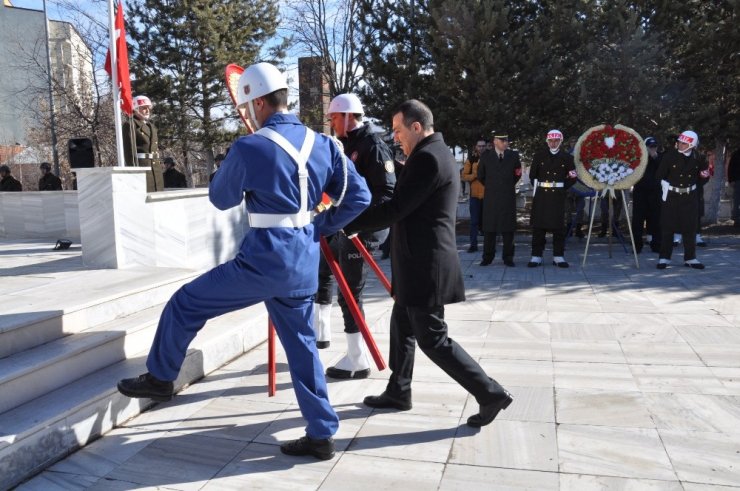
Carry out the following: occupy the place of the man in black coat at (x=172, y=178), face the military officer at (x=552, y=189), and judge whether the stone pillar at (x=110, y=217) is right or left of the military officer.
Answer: right

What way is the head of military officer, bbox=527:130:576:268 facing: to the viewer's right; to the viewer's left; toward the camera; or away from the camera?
toward the camera

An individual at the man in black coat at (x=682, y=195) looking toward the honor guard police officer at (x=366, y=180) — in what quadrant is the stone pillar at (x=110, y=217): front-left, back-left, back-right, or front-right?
front-right

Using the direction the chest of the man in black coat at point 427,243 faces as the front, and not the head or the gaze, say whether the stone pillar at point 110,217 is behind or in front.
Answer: in front

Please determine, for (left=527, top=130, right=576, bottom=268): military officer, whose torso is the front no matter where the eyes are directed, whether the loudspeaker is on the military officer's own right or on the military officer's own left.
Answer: on the military officer's own right

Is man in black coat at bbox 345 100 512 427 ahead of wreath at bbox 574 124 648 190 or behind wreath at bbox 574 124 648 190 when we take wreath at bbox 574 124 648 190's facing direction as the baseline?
ahead

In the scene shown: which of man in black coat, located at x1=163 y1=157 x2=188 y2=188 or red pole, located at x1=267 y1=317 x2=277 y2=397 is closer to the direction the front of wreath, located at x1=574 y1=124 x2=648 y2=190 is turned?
the red pole

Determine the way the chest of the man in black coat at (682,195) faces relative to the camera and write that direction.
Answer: toward the camera

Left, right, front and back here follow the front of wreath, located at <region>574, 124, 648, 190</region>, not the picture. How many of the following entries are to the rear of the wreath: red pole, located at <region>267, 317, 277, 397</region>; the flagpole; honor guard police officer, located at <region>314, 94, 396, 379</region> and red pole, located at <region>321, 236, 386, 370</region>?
0

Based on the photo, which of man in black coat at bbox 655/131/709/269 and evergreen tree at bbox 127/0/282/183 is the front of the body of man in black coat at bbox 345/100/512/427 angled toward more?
the evergreen tree

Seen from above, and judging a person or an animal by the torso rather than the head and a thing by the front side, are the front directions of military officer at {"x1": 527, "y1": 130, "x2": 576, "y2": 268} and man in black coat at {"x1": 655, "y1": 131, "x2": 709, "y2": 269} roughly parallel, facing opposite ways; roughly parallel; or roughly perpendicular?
roughly parallel

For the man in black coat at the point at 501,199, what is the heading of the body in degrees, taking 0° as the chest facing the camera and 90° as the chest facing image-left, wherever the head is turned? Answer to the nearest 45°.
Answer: approximately 0°

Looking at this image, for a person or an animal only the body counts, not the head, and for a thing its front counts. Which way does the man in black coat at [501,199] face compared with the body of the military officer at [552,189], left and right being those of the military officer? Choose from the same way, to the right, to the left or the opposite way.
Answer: the same way

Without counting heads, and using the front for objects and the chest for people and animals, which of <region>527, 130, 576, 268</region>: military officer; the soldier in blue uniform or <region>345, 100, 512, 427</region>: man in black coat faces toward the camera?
the military officer

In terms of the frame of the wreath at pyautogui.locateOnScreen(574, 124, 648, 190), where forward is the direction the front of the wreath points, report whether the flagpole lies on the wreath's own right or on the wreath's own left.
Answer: on the wreath's own right

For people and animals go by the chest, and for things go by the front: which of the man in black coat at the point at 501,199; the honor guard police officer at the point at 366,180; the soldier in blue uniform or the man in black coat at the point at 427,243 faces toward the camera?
the man in black coat at the point at 501,199

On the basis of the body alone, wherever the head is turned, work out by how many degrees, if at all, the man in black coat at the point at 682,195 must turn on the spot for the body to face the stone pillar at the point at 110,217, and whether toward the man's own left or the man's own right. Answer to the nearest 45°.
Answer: approximately 45° to the man's own right

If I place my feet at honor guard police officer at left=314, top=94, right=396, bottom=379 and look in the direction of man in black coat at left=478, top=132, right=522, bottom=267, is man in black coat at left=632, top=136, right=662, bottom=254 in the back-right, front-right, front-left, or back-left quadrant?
front-right

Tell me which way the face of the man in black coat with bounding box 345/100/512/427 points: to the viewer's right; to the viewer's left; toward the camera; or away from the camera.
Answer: to the viewer's left

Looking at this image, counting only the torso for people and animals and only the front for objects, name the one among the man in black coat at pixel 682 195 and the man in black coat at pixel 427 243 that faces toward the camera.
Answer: the man in black coat at pixel 682 195

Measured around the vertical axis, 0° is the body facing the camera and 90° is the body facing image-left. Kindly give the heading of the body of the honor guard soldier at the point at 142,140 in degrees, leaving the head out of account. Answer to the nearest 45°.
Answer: approximately 315°

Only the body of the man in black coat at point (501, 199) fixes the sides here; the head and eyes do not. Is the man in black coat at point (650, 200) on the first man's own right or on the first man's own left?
on the first man's own left
